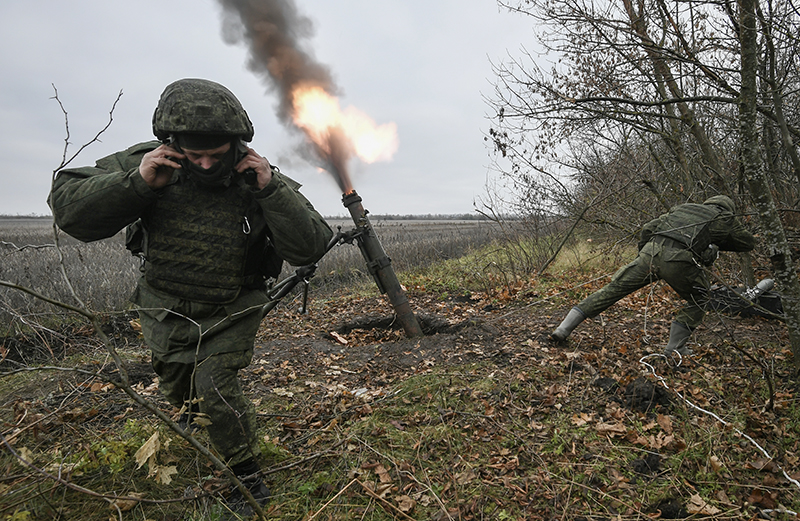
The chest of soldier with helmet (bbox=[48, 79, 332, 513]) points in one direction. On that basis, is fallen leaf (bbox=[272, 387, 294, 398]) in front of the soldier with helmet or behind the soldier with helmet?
behind

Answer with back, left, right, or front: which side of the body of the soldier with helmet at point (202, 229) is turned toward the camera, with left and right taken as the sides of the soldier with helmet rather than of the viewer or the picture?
front

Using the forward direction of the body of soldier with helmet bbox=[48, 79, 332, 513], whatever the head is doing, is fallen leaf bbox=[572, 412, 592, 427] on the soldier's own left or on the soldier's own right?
on the soldier's own left

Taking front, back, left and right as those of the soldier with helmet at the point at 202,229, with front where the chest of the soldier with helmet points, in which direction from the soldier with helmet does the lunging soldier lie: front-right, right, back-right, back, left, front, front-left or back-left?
left

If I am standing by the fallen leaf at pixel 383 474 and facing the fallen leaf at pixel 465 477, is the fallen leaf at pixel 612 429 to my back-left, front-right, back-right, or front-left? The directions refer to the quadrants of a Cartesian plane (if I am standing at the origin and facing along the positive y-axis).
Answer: front-left

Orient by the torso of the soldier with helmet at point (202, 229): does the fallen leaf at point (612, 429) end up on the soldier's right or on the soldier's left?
on the soldier's left

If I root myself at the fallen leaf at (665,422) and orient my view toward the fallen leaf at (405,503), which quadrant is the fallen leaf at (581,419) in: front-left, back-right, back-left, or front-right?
front-right

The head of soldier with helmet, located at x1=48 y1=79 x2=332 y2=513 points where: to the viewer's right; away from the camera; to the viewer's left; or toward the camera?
toward the camera

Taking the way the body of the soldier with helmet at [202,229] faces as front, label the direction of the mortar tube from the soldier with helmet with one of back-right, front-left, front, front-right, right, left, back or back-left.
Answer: back-left

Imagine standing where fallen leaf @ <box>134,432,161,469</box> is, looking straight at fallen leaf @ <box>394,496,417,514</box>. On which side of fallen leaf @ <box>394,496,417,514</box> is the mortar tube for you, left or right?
left
